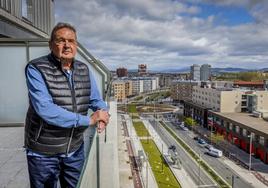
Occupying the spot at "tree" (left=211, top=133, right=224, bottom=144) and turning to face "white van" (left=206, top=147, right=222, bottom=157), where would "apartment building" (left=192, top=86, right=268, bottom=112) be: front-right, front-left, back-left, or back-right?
back-left

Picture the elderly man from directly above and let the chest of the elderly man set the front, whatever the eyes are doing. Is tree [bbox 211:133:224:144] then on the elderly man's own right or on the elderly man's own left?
on the elderly man's own left

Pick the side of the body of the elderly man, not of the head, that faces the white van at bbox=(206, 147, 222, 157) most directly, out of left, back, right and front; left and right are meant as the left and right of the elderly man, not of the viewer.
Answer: left

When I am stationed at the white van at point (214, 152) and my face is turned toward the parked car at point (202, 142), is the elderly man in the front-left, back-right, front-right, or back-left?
back-left

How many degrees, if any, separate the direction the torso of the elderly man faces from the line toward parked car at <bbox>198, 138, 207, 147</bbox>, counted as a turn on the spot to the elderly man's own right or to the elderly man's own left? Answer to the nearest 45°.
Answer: approximately 90° to the elderly man's own left

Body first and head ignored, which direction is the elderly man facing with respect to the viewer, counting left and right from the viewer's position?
facing the viewer and to the right of the viewer

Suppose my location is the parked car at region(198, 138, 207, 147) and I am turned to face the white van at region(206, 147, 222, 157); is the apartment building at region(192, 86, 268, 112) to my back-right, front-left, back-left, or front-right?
back-left

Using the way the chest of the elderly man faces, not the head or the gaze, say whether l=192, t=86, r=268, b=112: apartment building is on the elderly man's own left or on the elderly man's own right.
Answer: on the elderly man's own left
